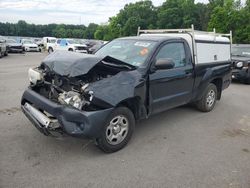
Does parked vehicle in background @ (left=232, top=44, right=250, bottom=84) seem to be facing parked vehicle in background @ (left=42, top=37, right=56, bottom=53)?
no

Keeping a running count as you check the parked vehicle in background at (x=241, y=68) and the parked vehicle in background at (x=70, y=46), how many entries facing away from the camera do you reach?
0

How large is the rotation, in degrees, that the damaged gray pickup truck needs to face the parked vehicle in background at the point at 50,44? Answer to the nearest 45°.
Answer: approximately 135° to its right

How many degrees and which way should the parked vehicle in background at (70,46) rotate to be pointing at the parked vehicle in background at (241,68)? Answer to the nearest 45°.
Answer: approximately 45° to its right

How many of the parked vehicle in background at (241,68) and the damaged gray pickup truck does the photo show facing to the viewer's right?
0

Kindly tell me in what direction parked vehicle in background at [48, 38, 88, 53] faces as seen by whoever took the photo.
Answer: facing the viewer and to the right of the viewer

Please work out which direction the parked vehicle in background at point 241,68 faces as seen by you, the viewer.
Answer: facing the viewer and to the left of the viewer

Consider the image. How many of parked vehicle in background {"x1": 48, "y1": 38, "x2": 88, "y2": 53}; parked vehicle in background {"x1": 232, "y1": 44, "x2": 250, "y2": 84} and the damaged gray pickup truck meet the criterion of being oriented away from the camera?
0

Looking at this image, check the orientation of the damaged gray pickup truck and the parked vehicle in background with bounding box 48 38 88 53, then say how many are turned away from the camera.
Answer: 0

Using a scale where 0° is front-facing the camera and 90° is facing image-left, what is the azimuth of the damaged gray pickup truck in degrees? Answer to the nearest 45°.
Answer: approximately 45°

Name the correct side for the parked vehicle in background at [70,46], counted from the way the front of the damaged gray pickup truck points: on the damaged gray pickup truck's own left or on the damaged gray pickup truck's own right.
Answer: on the damaged gray pickup truck's own right

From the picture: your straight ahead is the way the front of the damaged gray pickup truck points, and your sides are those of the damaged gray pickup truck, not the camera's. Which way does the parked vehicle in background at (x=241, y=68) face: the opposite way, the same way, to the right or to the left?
the same way

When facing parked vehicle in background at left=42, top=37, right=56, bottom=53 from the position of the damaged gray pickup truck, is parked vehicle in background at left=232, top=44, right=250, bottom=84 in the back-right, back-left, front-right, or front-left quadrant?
front-right
